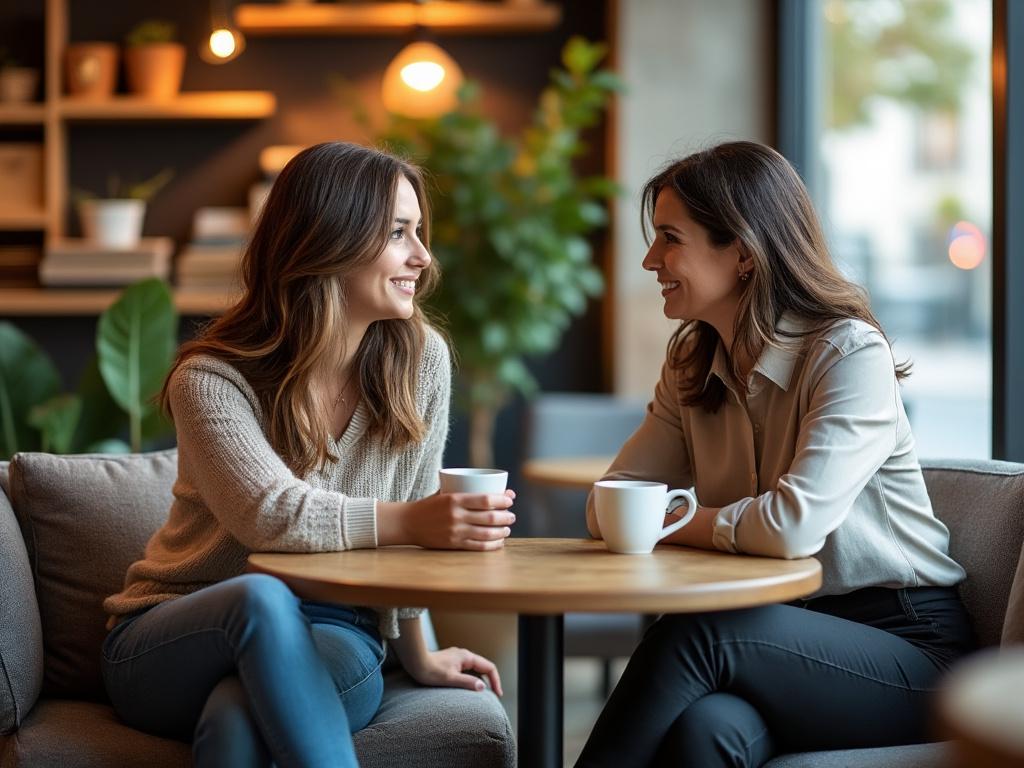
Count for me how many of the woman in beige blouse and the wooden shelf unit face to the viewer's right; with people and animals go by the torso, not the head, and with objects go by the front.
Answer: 0

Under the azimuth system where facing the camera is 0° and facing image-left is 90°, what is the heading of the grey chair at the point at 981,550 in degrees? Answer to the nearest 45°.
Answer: approximately 45°

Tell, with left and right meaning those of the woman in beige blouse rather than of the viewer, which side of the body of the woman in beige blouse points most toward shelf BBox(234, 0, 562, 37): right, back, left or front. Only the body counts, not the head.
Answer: right

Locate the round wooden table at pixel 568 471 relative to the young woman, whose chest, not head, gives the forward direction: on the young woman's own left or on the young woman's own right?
on the young woman's own left

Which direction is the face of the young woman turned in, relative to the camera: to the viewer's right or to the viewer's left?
to the viewer's right

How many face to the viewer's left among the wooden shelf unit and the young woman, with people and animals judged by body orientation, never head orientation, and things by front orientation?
0

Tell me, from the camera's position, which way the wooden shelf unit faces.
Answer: facing the viewer

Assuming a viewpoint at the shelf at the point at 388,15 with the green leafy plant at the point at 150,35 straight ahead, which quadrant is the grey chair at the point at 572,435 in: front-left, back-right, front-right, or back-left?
back-left

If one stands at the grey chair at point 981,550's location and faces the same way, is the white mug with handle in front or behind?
in front

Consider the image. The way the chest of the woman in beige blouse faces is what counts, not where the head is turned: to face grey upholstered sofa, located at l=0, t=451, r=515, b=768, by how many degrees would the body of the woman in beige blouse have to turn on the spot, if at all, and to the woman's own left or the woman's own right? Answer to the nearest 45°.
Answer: approximately 45° to the woman's own right

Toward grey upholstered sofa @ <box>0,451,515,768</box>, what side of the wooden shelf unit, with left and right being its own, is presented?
front

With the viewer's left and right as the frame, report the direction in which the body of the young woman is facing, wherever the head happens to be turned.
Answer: facing the viewer and to the right of the viewer

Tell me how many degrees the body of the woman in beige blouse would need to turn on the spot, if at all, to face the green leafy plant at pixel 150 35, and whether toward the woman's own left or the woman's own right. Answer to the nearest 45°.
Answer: approximately 90° to the woman's own right

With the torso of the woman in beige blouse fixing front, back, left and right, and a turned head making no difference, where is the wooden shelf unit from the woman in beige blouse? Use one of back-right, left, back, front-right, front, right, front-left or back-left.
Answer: right

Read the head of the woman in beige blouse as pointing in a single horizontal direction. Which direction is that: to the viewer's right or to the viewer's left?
to the viewer's left

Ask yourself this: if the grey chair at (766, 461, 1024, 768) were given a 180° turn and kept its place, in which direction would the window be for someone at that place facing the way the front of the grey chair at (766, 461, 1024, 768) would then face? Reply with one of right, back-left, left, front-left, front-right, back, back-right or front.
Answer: front-left

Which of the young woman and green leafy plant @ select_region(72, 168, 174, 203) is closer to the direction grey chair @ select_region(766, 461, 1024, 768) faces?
the young woman
